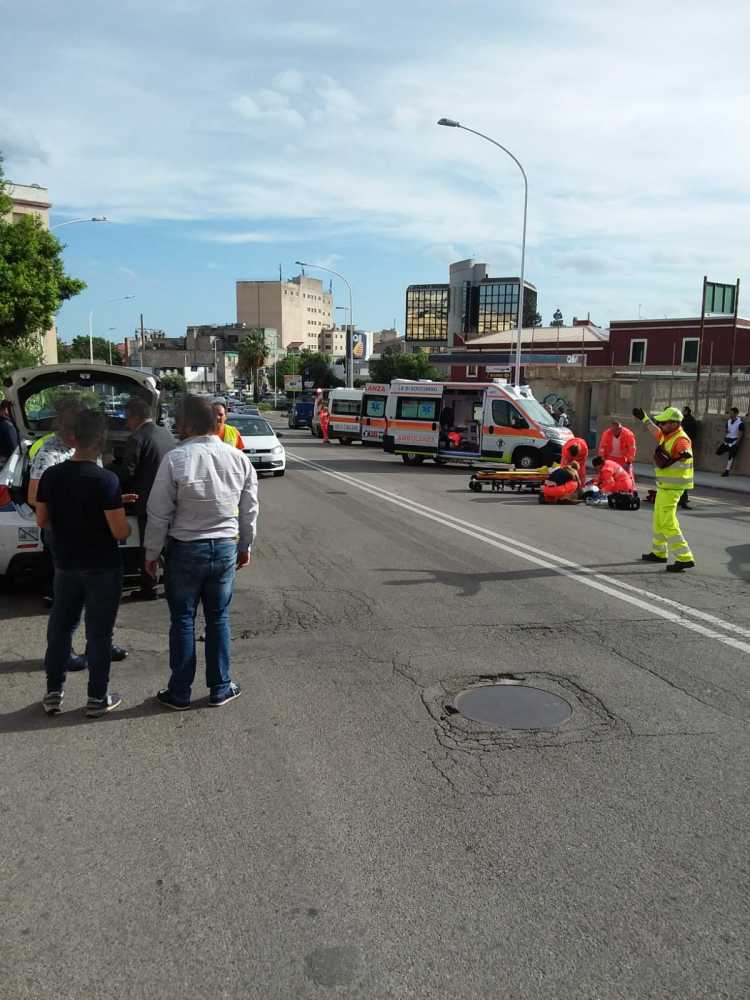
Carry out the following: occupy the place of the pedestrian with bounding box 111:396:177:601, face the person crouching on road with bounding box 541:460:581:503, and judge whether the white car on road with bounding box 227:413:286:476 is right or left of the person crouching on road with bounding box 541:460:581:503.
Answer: left

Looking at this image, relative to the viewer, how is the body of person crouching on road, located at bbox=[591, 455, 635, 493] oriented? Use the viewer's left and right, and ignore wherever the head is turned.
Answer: facing to the left of the viewer

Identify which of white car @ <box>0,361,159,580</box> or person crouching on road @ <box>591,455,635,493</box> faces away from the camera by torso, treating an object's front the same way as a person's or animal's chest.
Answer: the white car

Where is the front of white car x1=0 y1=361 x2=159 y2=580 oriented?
away from the camera

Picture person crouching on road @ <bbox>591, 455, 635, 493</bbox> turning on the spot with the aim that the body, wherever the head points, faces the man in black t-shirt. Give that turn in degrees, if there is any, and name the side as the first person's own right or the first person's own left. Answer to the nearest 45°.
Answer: approximately 90° to the first person's own left

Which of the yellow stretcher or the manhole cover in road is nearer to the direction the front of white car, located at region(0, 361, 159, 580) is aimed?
the yellow stretcher

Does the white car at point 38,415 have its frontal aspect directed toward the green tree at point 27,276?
yes

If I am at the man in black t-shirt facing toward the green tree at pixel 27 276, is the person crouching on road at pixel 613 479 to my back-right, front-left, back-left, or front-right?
front-right

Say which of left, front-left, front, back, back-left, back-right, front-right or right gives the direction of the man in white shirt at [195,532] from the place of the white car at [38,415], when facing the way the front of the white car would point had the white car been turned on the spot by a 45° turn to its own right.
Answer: back-right

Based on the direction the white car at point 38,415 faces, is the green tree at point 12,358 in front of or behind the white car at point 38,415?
in front

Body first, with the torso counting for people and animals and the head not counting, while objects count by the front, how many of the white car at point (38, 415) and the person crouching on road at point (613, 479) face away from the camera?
1

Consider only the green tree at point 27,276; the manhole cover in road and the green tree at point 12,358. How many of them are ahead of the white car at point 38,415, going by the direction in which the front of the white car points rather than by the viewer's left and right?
2

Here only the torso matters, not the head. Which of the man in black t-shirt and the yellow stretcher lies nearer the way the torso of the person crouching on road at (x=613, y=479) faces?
the yellow stretcher

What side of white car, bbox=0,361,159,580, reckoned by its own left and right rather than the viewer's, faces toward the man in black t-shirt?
back

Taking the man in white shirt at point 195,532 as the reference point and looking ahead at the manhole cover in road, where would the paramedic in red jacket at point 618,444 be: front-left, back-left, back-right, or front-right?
front-left

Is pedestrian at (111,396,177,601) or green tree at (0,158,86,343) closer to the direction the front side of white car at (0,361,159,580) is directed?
the green tree
